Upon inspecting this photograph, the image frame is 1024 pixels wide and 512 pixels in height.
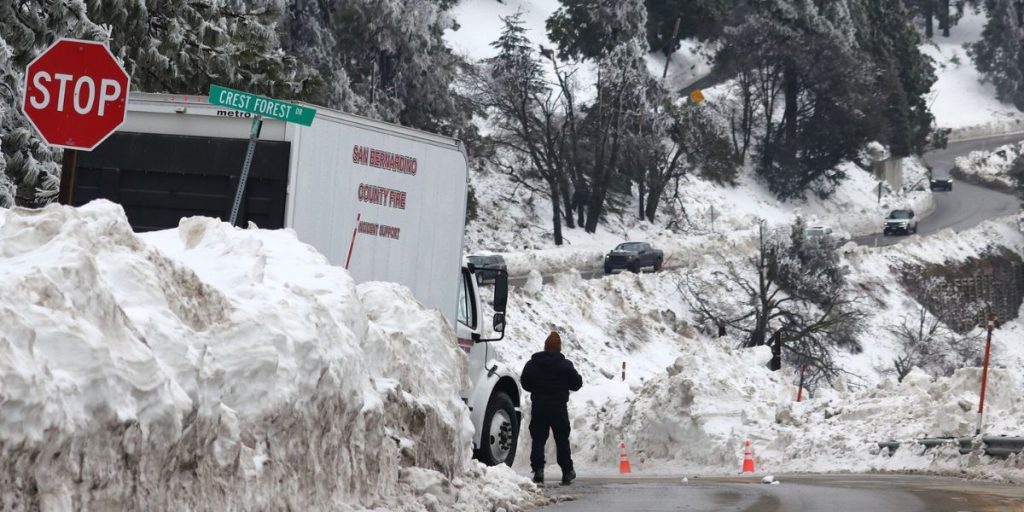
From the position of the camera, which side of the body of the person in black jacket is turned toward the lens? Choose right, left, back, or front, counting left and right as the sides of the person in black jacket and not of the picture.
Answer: back

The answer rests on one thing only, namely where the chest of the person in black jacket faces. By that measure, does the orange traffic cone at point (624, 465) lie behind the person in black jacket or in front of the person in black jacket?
in front

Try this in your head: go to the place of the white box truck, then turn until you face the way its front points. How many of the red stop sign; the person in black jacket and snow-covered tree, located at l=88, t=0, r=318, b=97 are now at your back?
1

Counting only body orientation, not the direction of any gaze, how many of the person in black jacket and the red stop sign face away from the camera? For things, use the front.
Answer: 1

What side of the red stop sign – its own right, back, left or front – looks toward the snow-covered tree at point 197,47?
back

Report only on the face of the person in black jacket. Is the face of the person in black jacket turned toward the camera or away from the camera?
away from the camera

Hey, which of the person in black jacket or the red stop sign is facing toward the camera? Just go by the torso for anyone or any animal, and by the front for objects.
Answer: the red stop sign

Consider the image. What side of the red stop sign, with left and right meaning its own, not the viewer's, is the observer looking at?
front

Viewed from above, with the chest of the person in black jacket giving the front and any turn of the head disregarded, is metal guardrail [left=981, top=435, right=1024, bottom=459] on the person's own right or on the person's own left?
on the person's own right

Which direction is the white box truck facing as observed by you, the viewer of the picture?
facing away from the viewer and to the right of the viewer
